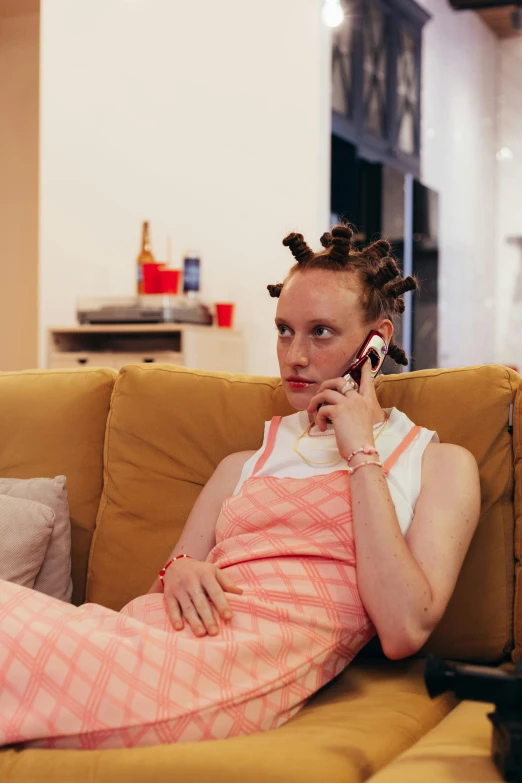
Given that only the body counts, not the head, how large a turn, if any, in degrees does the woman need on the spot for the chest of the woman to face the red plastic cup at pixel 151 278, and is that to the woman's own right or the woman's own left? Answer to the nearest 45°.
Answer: approximately 135° to the woman's own right

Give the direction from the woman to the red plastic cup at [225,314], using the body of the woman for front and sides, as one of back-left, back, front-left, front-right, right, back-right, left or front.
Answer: back-right

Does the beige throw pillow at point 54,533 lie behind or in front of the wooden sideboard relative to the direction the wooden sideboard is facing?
in front

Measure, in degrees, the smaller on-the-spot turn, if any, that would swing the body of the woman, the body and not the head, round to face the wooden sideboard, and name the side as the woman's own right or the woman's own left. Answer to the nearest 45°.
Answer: approximately 135° to the woman's own right

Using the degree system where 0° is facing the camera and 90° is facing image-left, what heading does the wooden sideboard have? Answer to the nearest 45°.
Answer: approximately 45°

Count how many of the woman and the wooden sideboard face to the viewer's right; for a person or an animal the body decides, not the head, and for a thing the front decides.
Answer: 0

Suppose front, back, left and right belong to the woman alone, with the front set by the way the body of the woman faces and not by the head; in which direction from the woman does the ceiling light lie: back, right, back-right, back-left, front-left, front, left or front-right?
back-right

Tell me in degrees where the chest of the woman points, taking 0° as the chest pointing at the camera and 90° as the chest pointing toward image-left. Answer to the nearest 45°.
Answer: approximately 45°
